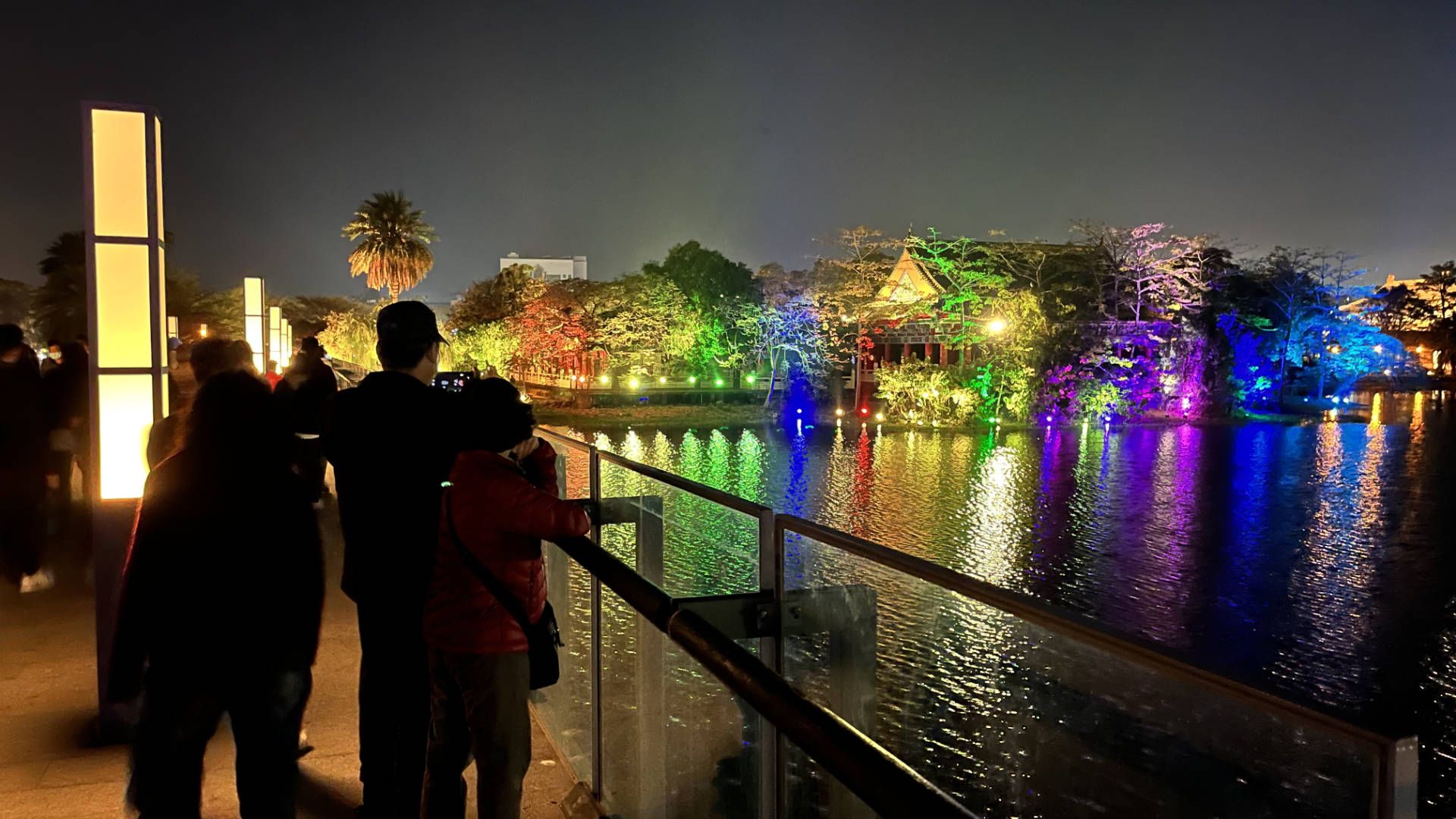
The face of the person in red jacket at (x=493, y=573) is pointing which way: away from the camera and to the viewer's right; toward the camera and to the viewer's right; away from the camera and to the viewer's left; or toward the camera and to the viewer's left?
away from the camera and to the viewer's right

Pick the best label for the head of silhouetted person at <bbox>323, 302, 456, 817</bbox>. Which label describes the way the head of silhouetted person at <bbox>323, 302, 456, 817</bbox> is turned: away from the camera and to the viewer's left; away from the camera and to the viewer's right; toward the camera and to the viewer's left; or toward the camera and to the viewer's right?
away from the camera and to the viewer's right

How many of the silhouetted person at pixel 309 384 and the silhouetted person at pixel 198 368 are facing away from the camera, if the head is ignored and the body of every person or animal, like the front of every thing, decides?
2

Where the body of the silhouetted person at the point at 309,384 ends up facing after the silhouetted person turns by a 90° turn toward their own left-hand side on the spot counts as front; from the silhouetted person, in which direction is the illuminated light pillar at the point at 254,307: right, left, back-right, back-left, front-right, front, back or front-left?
right

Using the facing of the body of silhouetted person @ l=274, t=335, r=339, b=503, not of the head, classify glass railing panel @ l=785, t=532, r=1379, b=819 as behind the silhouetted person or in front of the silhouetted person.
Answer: behind

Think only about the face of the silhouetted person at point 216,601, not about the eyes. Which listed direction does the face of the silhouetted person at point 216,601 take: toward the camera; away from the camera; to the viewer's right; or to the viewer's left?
away from the camera

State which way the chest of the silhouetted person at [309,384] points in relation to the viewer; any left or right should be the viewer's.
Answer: facing away from the viewer

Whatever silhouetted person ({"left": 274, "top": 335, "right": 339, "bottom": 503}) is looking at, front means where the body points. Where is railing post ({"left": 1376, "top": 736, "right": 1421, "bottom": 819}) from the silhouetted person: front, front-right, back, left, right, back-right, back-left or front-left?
back

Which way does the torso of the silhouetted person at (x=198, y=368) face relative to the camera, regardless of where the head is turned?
away from the camera

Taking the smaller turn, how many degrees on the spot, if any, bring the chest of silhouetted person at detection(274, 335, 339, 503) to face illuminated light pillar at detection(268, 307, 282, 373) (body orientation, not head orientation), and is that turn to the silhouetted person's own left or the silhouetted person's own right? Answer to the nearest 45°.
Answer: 0° — they already face it

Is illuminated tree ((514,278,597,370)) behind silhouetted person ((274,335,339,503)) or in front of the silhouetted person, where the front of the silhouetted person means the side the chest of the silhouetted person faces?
in front

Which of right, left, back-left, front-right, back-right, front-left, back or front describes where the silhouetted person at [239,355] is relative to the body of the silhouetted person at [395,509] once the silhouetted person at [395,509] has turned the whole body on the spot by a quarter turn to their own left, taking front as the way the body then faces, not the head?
front

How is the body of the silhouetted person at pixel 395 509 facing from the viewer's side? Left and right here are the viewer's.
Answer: facing away from the viewer and to the right of the viewer
